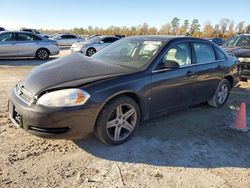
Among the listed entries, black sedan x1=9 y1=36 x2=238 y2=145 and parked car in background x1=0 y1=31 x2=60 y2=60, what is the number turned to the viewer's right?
0

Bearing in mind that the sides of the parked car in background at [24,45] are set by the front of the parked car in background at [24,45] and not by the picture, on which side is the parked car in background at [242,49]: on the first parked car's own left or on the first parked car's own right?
on the first parked car's own left

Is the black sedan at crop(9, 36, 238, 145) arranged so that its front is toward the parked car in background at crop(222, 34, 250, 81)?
no

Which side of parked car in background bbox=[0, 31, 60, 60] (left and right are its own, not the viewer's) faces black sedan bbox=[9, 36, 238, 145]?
left

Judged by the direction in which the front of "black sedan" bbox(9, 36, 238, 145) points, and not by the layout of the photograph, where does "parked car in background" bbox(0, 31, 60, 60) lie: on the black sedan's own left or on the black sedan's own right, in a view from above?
on the black sedan's own right

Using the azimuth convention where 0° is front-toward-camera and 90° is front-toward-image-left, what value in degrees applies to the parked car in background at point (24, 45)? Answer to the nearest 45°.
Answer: approximately 90°

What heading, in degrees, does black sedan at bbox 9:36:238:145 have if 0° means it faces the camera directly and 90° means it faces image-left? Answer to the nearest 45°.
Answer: approximately 45°

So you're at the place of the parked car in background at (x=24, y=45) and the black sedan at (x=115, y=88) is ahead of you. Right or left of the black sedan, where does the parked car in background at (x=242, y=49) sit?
left
